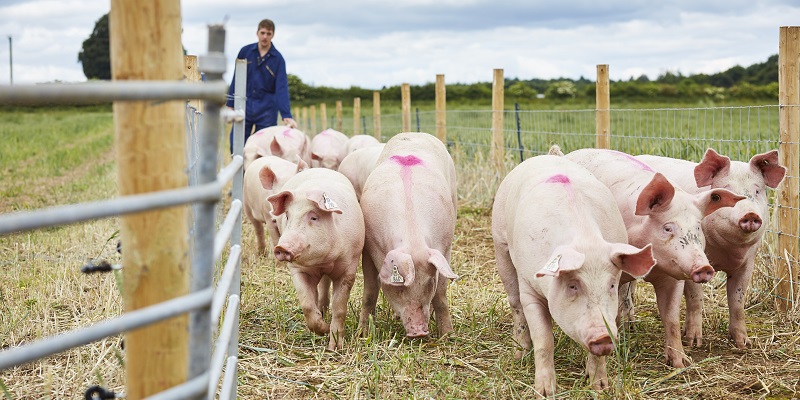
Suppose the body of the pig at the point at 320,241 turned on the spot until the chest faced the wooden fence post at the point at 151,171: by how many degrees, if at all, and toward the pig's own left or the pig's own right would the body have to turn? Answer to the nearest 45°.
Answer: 0° — it already faces it

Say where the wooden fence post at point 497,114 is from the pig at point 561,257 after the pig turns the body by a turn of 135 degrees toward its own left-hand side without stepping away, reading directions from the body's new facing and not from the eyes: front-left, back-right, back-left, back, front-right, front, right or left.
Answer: front

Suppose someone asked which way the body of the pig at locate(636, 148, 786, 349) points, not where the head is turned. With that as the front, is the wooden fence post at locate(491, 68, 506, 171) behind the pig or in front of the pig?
behind

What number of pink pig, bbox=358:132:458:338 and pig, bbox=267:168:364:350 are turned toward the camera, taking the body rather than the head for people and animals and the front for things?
2

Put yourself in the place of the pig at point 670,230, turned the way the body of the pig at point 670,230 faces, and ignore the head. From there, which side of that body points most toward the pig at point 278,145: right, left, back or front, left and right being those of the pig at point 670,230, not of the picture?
back

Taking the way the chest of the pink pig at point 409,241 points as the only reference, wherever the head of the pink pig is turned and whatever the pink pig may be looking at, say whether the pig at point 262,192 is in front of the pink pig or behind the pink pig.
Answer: behind

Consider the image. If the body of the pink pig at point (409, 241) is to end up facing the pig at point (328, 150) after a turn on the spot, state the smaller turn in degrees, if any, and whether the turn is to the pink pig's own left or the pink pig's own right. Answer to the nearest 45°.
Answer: approximately 180°

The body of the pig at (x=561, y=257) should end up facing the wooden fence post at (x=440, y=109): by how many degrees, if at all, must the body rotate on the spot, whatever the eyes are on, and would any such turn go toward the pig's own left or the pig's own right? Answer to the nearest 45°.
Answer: approximately 135° to the pig's own left

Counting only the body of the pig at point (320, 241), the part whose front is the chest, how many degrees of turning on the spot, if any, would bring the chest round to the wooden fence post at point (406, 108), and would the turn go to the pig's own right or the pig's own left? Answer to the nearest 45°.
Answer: approximately 180°

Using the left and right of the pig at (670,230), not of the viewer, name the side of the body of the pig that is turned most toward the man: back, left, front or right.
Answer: back

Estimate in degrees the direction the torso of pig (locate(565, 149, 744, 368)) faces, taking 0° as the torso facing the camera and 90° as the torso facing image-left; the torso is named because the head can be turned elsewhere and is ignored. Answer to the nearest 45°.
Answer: approximately 315°

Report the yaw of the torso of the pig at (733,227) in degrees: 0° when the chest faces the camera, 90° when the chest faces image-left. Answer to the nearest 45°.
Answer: approximately 315°
